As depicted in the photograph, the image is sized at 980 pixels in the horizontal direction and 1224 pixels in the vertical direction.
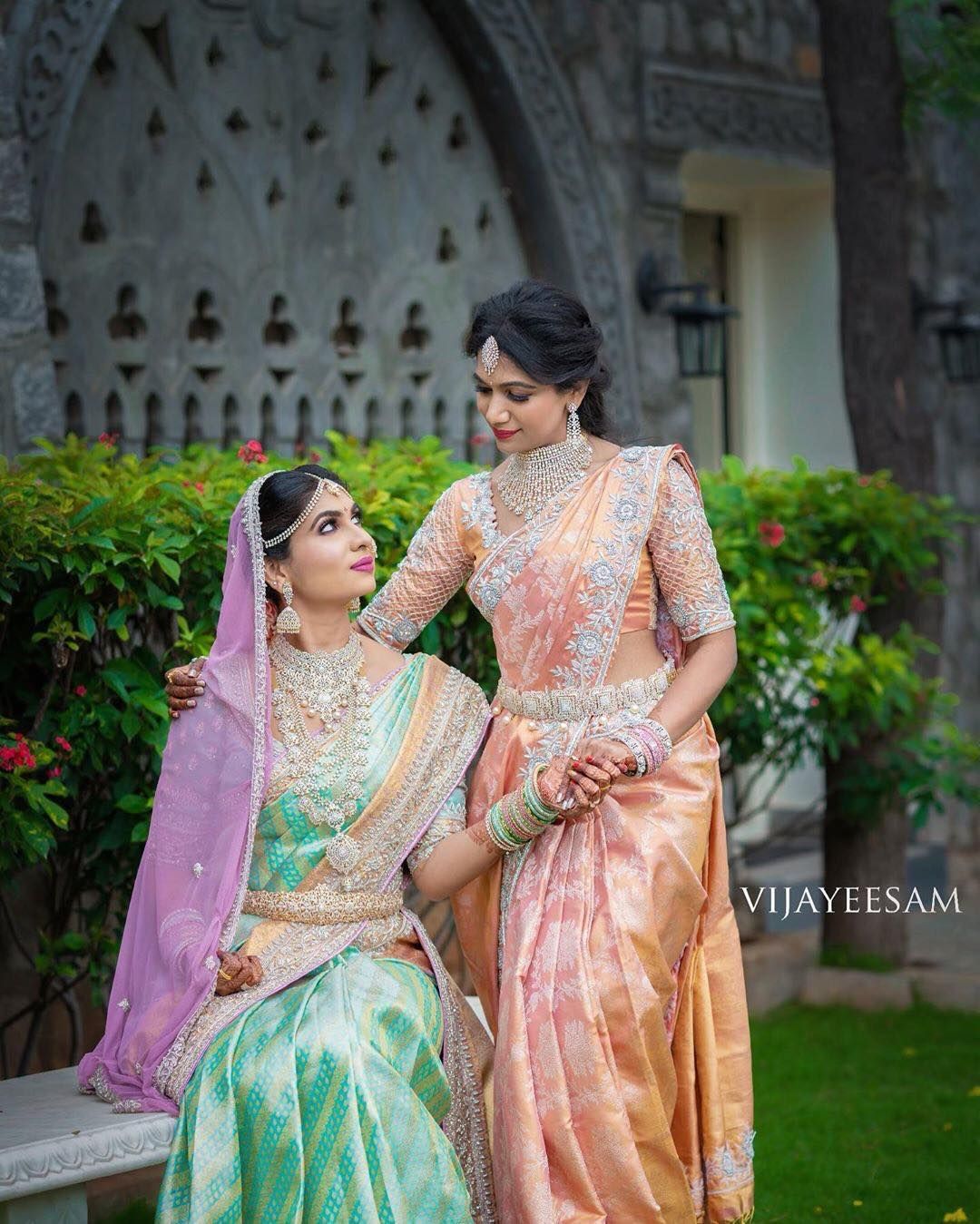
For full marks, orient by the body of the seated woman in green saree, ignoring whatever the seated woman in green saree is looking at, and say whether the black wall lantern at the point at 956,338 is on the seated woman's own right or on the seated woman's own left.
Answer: on the seated woman's own left

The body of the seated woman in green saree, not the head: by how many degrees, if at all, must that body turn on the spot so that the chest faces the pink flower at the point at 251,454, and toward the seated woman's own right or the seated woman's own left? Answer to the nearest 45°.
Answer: approximately 135° to the seated woman's own left

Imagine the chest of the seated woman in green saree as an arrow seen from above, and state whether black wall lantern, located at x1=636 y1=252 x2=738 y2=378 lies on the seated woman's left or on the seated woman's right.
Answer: on the seated woman's left

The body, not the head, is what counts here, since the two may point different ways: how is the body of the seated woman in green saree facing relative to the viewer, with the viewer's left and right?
facing the viewer and to the right of the viewer

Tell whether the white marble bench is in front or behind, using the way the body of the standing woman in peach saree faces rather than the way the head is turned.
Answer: in front

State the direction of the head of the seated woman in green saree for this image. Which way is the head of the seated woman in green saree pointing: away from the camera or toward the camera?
toward the camera

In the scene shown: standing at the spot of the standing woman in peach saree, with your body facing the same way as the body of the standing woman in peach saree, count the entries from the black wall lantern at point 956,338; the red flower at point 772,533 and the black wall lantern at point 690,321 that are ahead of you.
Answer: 0

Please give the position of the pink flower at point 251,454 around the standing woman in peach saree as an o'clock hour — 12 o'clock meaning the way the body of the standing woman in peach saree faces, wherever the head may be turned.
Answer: The pink flower is roughly at 3 o'clock from the standing woman in peach saree.

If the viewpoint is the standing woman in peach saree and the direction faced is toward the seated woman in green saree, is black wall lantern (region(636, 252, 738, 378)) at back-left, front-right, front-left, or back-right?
back-right

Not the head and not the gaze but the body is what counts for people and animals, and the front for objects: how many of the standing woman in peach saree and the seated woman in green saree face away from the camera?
0

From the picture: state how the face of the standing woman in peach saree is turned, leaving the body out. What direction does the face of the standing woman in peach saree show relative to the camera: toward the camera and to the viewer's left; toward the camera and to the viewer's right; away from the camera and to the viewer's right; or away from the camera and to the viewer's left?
toward the camera and to the viewer's left
